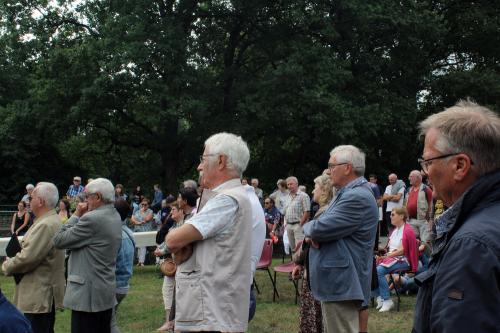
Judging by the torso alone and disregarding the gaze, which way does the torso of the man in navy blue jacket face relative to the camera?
to the viewer's left

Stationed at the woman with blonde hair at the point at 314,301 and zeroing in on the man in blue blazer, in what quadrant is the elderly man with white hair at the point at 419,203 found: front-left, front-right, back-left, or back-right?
back-left

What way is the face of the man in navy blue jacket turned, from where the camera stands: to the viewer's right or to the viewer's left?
to the viewer's left

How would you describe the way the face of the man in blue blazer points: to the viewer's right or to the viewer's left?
to the viewer's left

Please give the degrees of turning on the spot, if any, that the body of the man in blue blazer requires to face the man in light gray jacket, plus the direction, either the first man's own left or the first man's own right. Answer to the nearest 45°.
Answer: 0° — they already face them

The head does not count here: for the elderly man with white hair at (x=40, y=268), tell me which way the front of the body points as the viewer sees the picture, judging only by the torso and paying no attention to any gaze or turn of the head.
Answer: to the viewer's left
